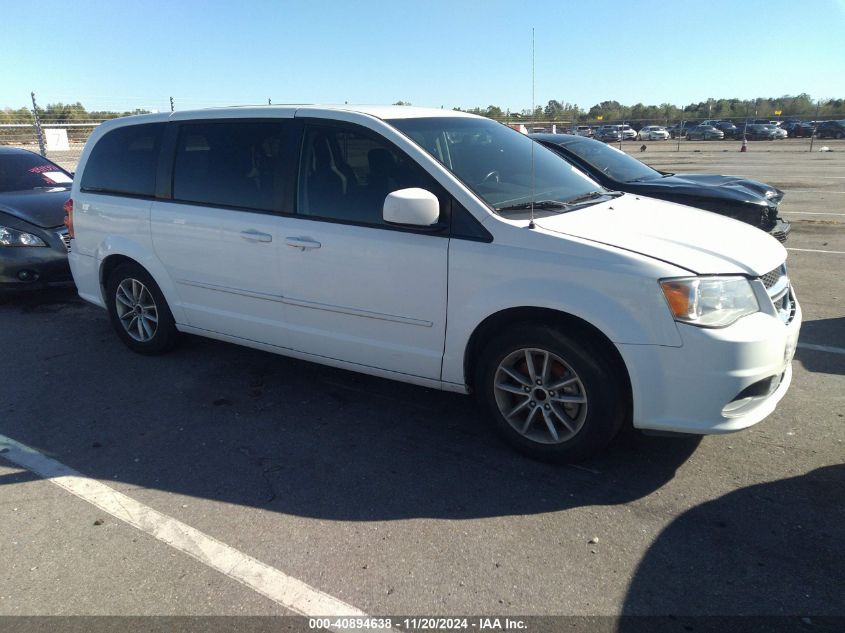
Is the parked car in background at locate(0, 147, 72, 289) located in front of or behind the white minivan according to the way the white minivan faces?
behind

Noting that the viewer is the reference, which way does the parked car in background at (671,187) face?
facing the viewer and to the right of the viewer

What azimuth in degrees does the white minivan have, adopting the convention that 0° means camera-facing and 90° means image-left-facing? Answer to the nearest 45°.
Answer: approximately 315°

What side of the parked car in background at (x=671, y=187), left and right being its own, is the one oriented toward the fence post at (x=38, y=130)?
back

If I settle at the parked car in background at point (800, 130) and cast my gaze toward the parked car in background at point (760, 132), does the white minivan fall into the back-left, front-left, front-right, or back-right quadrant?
front-left

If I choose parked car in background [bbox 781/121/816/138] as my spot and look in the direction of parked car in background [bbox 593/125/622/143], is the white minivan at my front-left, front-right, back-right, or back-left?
front-left

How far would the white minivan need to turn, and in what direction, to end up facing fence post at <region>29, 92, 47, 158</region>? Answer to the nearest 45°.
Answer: approximately 180°

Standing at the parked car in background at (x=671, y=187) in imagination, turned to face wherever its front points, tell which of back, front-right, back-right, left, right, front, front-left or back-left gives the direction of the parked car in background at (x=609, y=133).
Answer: back-left

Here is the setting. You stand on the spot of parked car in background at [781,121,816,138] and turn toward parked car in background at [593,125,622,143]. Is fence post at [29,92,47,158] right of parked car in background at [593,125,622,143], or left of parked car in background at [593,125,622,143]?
left

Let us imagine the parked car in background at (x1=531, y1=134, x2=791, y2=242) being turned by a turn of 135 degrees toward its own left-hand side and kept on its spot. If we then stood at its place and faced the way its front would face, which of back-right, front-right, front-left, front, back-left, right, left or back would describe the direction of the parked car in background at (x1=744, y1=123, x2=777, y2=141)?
front
